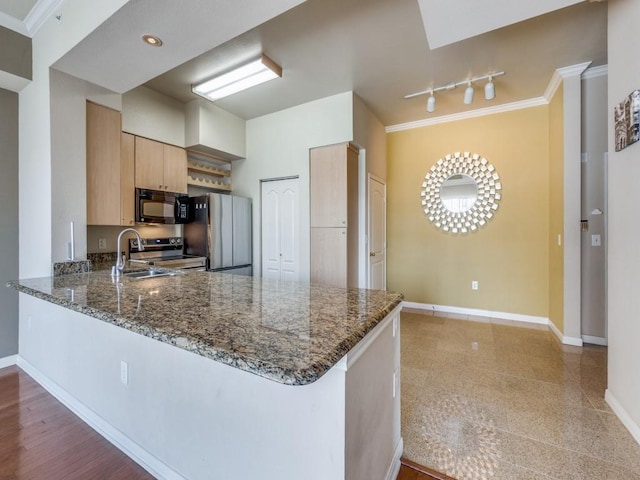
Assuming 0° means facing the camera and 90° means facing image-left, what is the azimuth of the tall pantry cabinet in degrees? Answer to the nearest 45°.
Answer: approximately 45°

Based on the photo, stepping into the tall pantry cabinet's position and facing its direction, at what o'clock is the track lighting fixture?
The track lighting fixture is roughly at 8 o'clock from the tall pantry cabinet.

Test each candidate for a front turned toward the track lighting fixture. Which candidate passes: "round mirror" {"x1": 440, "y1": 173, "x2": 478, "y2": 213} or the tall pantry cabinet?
the round mirror

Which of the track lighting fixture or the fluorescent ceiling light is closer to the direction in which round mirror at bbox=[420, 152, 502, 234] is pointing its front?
the track lighting fixture

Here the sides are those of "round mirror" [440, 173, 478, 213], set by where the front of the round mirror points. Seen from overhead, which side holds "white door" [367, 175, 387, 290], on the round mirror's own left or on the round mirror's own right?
on the round mirror's own right
